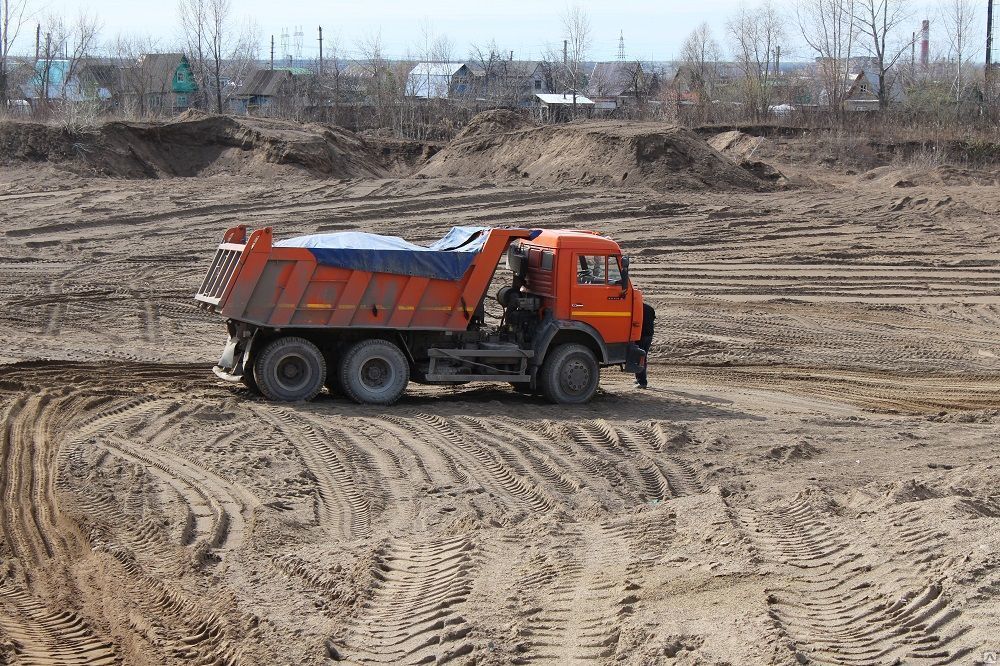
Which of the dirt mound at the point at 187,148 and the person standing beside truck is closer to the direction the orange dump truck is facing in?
the person standing beside truck

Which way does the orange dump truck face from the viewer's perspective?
to the viewer's right

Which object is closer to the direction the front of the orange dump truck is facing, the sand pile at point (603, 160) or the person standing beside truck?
the person standing beside truck

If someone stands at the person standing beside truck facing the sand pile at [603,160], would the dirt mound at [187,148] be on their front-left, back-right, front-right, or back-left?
front-left

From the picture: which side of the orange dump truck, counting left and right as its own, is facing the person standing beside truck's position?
front

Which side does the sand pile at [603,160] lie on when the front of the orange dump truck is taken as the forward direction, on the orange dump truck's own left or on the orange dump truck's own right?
on the orange dump truck's own left

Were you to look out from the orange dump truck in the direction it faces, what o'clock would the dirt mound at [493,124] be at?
The dirt mound is roughly at 9 o'clock from the orange dump truck.

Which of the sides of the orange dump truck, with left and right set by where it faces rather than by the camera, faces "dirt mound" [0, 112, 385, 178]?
left

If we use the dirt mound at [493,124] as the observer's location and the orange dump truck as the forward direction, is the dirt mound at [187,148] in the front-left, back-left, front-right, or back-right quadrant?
front-right
